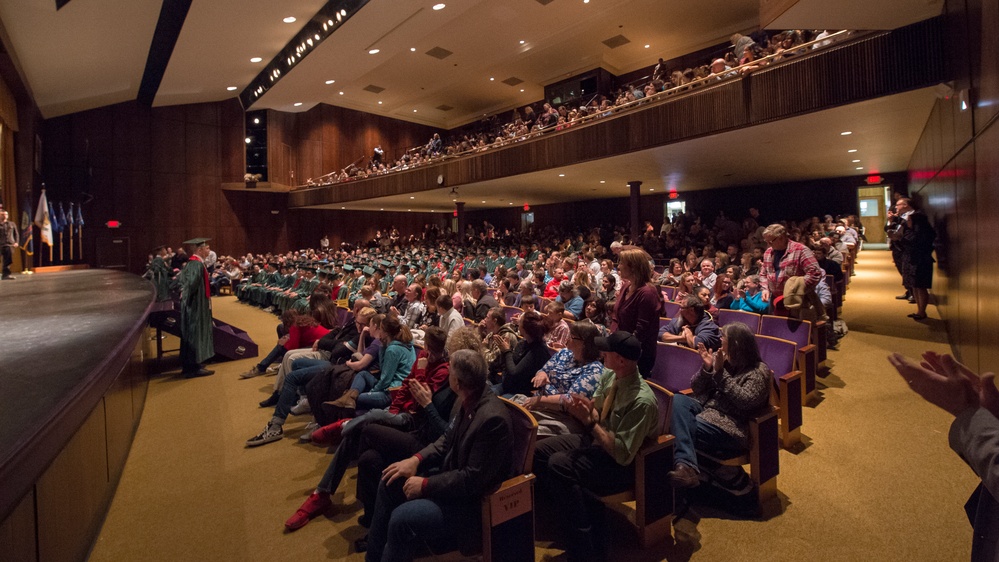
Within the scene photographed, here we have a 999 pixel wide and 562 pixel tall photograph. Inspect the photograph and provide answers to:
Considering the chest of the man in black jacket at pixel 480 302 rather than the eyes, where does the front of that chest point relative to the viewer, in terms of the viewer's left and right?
facing to the left of the viewer

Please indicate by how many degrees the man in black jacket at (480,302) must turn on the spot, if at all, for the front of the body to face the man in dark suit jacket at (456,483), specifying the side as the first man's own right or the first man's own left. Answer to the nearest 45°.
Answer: approximately 90° to the first man's own left

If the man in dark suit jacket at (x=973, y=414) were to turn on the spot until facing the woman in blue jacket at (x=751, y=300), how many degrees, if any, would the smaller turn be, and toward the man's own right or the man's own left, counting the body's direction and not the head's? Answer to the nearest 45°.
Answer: approximately 90° to the man's own right

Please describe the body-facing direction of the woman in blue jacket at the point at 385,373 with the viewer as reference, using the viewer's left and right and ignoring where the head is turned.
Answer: facing to the left of the viewer

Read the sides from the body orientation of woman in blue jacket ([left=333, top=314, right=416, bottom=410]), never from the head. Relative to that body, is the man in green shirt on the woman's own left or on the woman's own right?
on the woman's own left

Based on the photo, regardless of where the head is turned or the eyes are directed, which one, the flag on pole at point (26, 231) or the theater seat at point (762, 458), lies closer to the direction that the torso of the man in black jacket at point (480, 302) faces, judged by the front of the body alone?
the flag on pole

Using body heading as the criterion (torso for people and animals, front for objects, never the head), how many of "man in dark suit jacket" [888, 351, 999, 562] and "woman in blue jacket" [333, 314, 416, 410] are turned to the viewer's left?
2

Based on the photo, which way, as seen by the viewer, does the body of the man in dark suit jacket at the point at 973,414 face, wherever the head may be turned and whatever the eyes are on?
to the viewer's left
